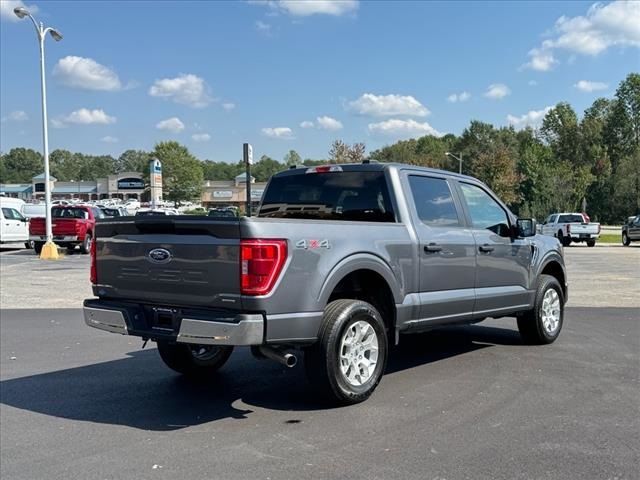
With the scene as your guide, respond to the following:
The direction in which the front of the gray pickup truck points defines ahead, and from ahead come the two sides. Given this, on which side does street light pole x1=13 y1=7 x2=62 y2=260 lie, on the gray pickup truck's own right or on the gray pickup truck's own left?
on the gray pickup truck's own left

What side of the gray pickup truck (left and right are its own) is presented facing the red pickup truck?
left

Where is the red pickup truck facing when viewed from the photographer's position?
facing away from the viewer and to the right of the viewer

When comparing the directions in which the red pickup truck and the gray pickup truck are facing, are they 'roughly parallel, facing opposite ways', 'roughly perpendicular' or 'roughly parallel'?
roughly parallel

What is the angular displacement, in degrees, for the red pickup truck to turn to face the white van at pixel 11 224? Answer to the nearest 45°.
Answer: approximately 90° to its left

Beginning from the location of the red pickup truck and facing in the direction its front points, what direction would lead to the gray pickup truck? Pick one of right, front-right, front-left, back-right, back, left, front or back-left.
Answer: back-right

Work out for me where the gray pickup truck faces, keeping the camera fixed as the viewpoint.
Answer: facing away from the viewer and to the right of the viewer

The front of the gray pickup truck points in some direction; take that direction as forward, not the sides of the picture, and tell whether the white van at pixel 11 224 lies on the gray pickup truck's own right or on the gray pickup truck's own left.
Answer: on the gray pickup truck's own left

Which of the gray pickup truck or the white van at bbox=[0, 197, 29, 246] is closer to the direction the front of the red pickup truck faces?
the white van

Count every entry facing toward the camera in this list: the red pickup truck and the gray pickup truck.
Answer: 0
